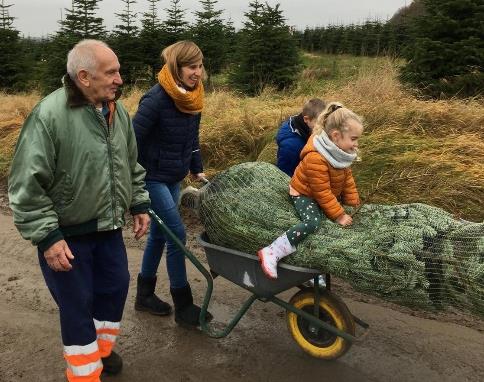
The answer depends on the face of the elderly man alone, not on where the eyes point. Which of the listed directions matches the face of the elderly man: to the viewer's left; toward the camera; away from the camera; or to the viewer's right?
to the viewer's right

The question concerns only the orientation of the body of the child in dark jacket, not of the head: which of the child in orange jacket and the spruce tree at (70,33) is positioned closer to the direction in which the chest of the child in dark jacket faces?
the child in orange jacket

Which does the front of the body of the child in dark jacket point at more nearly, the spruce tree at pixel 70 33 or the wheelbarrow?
the wheelbarrow

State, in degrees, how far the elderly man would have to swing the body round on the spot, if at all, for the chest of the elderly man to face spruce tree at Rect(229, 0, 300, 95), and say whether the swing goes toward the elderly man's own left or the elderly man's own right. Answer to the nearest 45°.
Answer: approximately 90° to the elderly man's own left

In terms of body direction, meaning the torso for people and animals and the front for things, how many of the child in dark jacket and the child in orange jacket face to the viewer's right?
2

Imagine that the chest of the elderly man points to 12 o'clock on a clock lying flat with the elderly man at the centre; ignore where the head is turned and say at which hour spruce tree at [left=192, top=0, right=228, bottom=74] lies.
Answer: The spruce tree is roughly at 8 o'clock from the elderly man.

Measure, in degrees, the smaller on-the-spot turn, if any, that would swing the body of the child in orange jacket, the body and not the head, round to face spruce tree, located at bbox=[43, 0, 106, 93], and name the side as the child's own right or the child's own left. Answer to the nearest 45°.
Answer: approximately 135° to the child's own left

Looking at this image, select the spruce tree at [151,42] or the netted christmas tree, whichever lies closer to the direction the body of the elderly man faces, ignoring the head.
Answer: the netted christmas tree

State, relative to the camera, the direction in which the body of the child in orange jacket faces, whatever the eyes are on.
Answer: to the viewer's right

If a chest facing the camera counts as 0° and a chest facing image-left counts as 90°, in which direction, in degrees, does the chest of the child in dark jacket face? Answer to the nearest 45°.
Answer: approximately 270°

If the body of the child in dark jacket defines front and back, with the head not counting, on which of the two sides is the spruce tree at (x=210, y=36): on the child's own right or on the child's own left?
on the child's own left

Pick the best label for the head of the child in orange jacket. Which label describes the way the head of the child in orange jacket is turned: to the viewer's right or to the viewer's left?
to the viewer's right

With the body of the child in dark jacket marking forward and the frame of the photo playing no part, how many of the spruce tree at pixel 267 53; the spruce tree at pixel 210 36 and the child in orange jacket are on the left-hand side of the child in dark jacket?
2

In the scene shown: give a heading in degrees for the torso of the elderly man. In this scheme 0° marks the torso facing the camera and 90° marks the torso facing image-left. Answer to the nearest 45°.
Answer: approximately 315°
